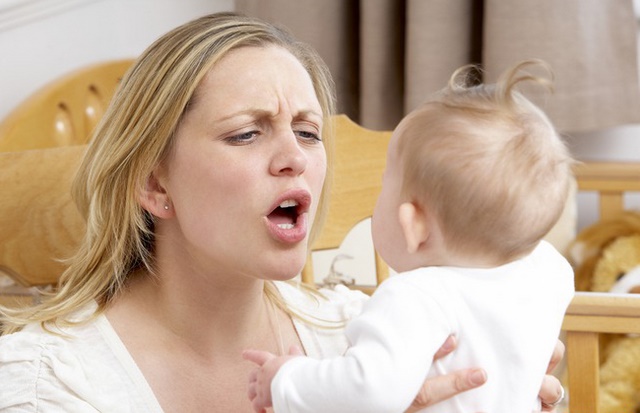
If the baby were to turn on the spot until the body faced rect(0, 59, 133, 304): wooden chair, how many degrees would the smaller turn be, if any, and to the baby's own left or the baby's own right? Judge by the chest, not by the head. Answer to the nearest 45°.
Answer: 0° — they already face it

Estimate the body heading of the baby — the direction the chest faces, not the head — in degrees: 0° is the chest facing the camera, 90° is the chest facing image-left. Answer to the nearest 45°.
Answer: approximately 135°

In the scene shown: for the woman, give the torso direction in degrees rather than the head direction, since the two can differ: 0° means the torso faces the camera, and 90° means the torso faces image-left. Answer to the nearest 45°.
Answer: approximately 315°

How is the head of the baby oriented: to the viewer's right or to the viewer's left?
to the viewer's left

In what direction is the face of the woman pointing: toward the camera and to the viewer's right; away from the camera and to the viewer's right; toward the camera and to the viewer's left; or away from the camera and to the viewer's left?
toward the camera and to the viewer's right
